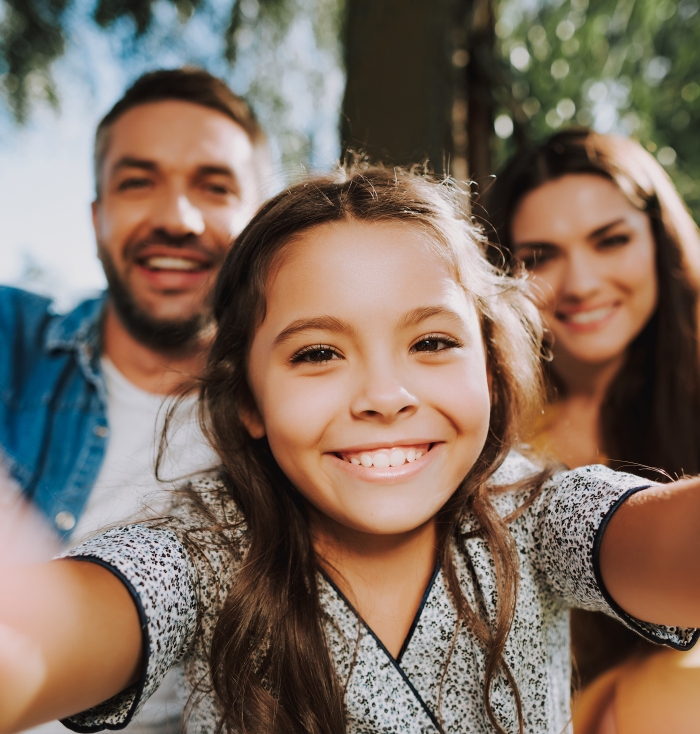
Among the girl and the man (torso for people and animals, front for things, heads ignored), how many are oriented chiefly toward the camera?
2

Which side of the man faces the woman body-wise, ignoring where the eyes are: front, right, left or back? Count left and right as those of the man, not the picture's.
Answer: left

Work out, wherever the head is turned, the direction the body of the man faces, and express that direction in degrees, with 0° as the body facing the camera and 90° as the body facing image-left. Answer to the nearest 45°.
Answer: approximately 0°

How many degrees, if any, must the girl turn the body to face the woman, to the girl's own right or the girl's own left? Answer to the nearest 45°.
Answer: approximately 135° to the girl's own left

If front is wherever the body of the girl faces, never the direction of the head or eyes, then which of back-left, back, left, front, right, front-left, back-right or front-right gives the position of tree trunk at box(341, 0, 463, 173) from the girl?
back

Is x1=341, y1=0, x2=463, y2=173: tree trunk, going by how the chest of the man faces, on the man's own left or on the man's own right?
on the man's own left

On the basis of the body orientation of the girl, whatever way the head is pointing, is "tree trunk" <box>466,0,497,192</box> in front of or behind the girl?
behind

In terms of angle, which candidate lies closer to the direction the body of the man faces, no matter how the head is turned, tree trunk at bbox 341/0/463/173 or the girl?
the girl
